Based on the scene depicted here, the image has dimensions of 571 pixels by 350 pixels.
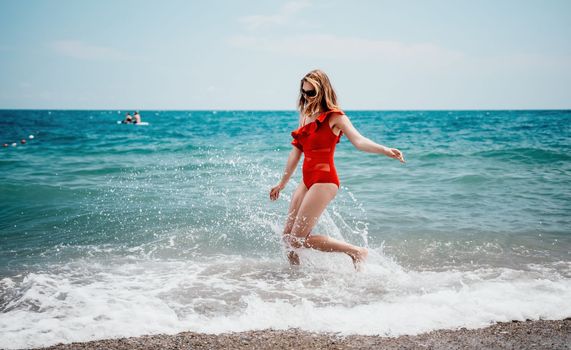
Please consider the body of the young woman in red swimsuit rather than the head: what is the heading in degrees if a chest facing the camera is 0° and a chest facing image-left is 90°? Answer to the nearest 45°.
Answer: approximately 45°

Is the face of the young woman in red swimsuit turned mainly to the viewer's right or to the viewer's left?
to the viewer's left
